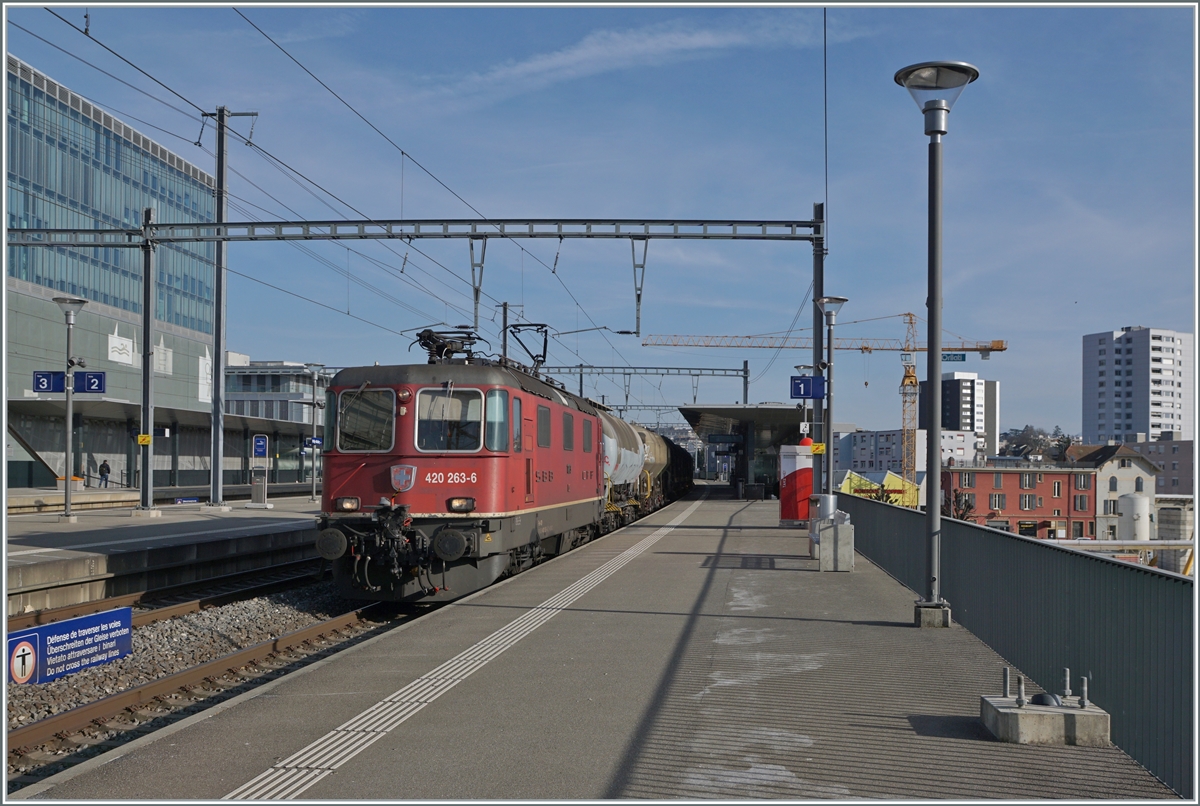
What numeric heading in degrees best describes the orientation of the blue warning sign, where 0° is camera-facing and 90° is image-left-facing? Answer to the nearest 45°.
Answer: approximately 315°

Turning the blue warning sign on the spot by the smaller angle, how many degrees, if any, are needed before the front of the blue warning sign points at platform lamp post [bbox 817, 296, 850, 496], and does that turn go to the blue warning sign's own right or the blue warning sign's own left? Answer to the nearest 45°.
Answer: approximately 90° to the blue warning sign's own left

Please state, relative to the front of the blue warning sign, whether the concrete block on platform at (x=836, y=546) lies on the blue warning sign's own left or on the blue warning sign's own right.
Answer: on the blue warning sign's own left
